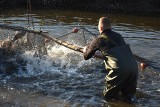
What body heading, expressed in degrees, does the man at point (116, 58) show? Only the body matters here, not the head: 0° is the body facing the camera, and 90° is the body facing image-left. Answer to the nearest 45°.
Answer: approximately 135°

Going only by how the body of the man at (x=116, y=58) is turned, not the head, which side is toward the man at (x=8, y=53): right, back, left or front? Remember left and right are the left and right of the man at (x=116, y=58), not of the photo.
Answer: front
